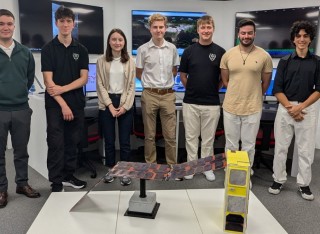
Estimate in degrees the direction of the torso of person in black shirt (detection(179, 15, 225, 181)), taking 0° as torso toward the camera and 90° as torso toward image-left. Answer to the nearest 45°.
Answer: approximately 0°

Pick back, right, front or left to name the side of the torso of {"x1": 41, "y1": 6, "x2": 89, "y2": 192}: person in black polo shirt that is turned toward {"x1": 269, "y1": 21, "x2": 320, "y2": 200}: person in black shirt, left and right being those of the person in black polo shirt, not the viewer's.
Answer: left

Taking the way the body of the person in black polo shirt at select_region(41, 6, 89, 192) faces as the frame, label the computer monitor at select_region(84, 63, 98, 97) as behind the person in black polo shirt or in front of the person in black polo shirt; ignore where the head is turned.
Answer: behind

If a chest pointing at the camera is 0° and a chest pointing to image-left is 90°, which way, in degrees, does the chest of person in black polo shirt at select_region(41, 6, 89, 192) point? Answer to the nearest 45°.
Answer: approximately 0°
